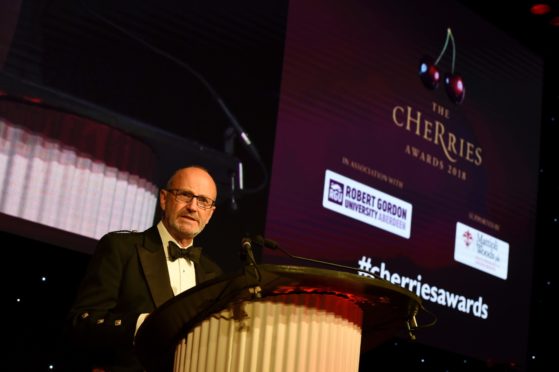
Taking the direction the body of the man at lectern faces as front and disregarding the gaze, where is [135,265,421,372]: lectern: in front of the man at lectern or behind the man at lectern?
in front

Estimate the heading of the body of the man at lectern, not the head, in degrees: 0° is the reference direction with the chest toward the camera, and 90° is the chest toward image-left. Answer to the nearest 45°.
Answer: approximately 315°

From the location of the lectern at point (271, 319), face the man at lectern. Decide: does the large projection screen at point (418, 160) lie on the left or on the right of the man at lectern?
right

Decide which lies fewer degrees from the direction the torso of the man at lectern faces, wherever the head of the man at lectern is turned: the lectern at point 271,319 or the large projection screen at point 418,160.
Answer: the lectern

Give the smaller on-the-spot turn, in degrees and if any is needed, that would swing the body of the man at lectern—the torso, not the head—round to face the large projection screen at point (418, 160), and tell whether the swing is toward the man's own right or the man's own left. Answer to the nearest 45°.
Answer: approximately 90° to the man's own left
